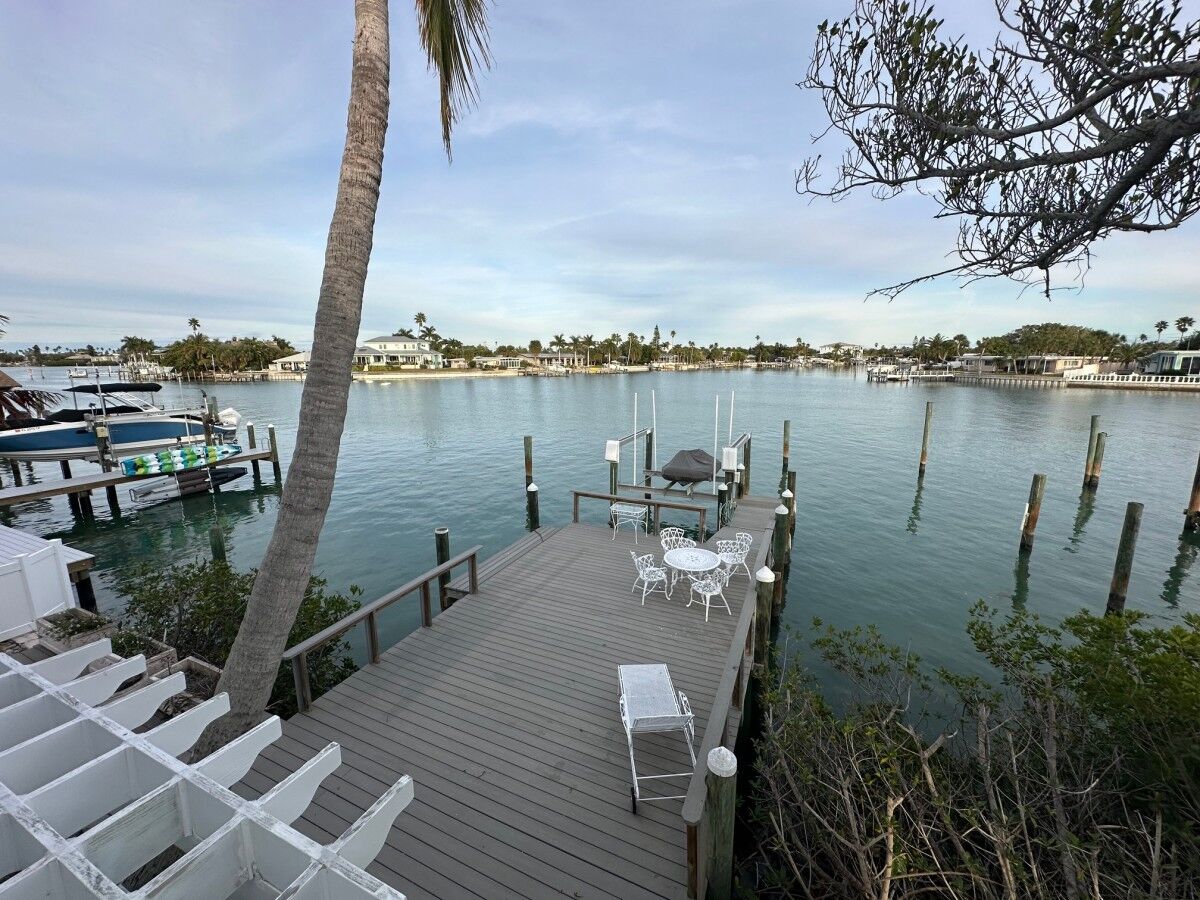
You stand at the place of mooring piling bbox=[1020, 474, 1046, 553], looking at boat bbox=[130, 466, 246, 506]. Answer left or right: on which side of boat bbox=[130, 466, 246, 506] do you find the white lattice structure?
left

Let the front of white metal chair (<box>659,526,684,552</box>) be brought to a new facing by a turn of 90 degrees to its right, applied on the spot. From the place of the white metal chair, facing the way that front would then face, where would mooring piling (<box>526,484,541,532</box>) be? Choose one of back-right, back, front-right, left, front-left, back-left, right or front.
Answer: right

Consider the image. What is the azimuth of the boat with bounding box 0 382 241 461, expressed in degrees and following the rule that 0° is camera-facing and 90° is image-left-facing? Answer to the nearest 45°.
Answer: approximately 90°

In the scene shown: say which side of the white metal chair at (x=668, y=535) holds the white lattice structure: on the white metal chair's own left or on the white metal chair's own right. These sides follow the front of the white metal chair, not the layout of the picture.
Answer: on the white metal chair's own right

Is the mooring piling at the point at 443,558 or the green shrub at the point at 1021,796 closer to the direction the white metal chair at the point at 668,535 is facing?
the green shrub

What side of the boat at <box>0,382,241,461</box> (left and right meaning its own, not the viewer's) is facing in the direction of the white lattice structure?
left
